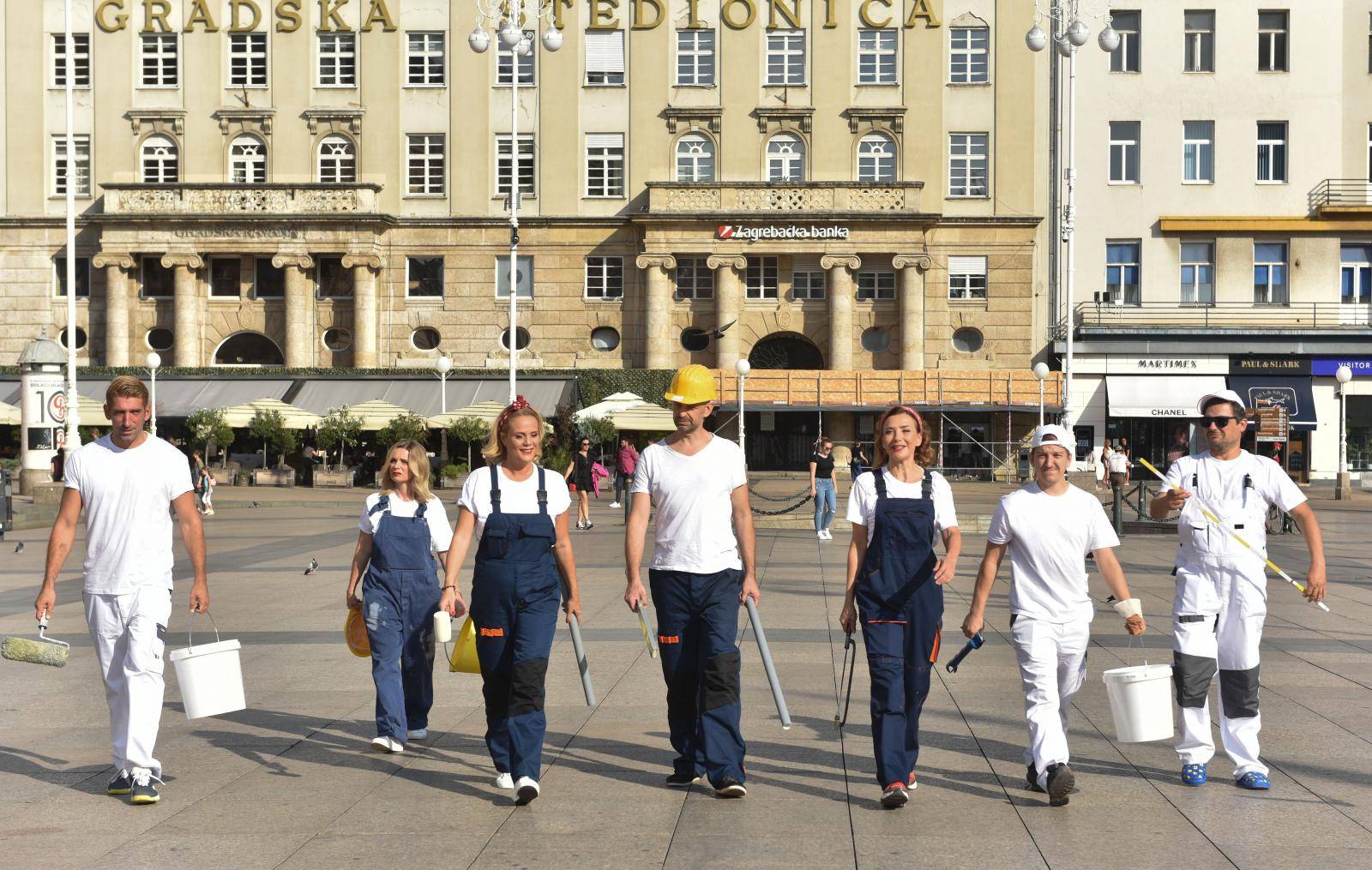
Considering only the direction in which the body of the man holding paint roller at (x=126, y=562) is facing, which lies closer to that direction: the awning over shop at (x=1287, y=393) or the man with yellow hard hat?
the man with yellow hard hat

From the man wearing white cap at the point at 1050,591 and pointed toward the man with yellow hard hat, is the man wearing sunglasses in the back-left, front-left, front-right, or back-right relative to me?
back-right

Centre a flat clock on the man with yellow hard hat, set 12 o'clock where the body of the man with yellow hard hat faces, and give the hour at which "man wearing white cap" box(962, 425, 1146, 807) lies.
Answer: The man wearing white cap is roughly at 9 o'clock from the man with yellow hard hat.

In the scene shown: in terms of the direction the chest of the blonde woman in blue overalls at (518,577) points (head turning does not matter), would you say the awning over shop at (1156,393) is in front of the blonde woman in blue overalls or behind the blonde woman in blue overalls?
behind

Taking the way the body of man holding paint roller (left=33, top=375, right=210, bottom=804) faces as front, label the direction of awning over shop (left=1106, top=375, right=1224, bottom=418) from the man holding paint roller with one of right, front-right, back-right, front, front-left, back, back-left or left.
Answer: back-left

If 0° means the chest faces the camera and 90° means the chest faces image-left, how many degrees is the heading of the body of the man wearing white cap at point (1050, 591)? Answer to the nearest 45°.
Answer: approximately 0°

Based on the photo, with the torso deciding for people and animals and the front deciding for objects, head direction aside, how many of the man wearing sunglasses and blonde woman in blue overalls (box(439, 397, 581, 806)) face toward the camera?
2
